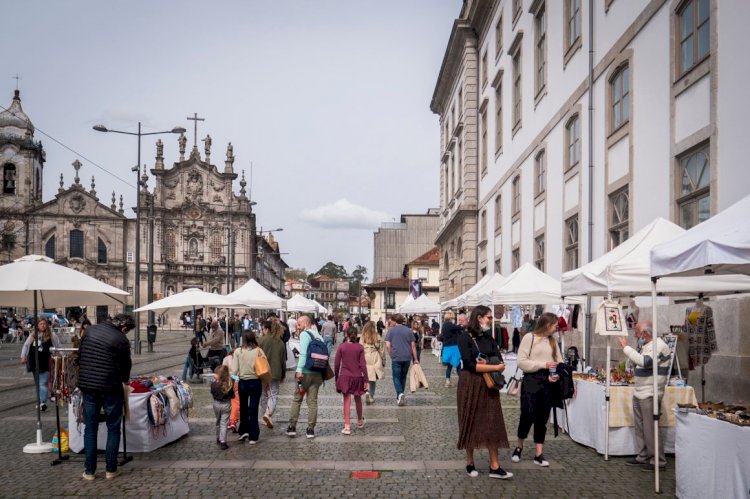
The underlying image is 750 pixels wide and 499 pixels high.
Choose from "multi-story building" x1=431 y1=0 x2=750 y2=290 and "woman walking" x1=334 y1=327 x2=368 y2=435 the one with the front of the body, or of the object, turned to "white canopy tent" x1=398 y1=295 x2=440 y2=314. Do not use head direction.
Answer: the woman walking

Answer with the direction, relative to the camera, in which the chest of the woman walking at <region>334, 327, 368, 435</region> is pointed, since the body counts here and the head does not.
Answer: away from the camera

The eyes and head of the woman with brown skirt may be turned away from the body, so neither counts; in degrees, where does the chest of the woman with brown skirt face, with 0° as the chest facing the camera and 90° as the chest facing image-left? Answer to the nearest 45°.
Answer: approximately 315°

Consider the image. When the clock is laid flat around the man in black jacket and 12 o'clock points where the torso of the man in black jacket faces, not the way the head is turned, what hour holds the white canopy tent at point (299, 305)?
The white canopy tent is roughly at 11 o'clock from the man in black jacket.

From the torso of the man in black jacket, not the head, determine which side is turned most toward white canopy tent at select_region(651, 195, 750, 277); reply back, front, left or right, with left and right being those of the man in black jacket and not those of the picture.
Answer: right

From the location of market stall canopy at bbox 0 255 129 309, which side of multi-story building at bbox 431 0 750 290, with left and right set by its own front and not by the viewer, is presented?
front

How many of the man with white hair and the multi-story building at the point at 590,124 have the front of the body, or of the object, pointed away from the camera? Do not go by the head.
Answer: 0

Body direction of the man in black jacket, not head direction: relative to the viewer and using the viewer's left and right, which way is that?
facing away from the viewer and to the right of the viewer

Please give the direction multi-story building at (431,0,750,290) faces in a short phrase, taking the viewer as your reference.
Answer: facing the viewer and to the left of the viewer

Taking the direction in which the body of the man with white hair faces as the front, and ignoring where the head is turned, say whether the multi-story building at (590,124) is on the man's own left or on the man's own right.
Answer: on the man's own right

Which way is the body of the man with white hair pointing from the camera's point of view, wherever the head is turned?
to the viewer's left

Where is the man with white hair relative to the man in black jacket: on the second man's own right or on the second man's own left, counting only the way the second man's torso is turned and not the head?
on the second man's own right

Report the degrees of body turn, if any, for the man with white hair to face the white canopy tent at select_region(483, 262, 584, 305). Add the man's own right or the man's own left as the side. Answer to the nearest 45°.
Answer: approximately 90° to the man's own right

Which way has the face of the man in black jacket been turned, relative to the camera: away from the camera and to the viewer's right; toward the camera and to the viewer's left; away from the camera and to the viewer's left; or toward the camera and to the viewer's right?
away from the camera and to the viewer's right

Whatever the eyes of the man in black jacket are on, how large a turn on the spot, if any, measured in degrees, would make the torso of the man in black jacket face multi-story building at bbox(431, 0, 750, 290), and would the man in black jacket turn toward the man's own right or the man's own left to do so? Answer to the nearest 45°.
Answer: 0° — they already face it
